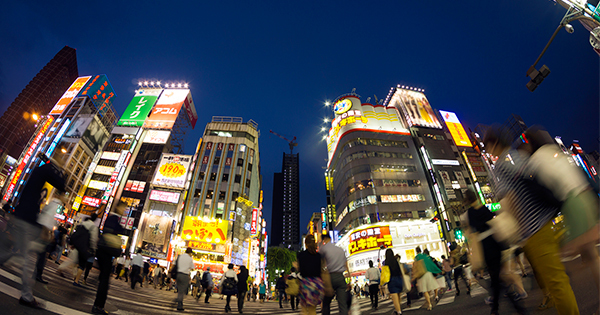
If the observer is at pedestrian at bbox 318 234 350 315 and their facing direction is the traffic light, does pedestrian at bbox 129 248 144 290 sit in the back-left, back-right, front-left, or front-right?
back-left

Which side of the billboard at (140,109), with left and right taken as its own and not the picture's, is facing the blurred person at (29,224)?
front

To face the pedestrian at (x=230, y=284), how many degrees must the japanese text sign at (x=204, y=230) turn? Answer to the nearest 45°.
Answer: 0° — it already faces them

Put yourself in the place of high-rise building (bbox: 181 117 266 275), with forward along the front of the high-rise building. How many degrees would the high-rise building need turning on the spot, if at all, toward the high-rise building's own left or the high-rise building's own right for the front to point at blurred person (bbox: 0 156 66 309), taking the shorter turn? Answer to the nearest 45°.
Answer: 0° — it already faces them

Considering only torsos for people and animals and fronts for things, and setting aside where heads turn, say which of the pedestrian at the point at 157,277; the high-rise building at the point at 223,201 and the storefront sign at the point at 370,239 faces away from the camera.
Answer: the pedestrian

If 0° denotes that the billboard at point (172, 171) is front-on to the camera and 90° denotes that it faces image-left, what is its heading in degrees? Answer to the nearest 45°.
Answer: approximately 0°

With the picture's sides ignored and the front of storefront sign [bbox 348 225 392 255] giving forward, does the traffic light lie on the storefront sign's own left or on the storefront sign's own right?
on the storefront sign's own left
